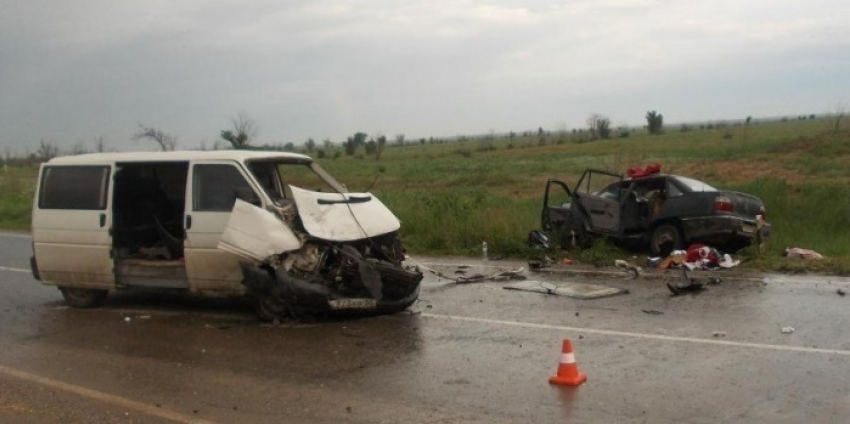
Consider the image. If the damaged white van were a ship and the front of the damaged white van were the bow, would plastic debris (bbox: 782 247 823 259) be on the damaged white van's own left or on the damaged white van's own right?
on the damaged white van's own left

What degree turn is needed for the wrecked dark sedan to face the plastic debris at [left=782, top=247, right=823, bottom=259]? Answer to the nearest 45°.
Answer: approximately 135° to its right

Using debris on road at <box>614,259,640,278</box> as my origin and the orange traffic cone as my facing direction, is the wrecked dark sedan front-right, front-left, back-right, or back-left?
back-left

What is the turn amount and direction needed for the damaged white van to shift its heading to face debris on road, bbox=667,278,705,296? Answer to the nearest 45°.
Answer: approximately 45° to its left

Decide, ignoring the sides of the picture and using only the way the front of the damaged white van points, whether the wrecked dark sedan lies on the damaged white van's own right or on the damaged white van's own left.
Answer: on the damaged white van's own left

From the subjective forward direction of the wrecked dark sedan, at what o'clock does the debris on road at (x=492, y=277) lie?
The debris on road is roughly at 9 o'clock from the wrecked dark sedan.

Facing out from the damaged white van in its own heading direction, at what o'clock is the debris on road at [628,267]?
The debris on road is roughly at 10 o'clock from the damaged white van.

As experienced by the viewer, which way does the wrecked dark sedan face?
facing away from the viewer and to the left of the viewer

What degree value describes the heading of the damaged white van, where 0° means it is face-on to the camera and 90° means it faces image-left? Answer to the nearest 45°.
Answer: approximately 315°
